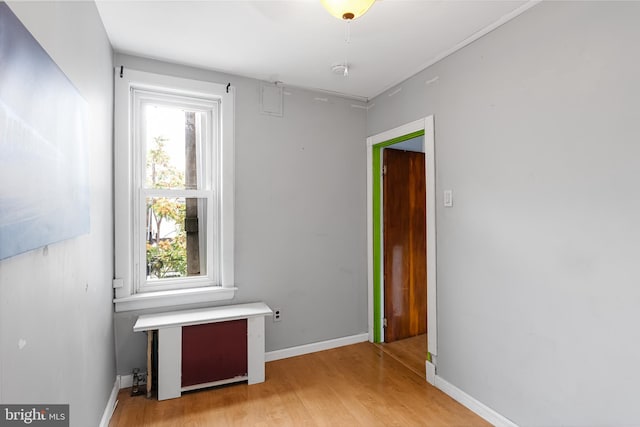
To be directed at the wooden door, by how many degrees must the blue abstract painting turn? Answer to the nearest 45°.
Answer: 0° — it already faces it

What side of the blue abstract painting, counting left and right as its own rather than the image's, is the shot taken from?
right

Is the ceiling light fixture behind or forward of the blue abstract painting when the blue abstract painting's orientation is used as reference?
forward

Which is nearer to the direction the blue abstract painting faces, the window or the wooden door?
the wooden door

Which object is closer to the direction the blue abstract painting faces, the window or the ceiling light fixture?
the ceiling light fixture

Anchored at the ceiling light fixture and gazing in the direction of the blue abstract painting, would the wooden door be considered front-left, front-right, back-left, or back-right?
back-right

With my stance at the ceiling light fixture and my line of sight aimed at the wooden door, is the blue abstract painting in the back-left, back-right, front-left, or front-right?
back-left

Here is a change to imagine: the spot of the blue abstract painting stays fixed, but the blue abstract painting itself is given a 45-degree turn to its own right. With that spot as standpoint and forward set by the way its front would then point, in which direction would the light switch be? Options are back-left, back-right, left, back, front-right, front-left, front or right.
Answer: front-left

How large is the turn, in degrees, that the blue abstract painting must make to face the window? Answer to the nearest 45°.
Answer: approximately 45° to its left

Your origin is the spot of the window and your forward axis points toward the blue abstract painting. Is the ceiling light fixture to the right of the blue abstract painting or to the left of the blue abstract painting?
left
